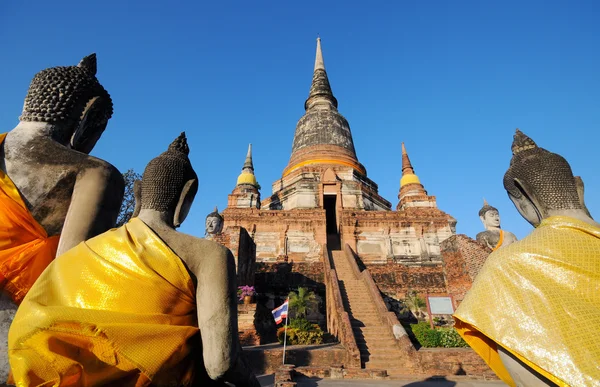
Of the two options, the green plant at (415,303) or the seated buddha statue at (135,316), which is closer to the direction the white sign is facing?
the seated buddha statue

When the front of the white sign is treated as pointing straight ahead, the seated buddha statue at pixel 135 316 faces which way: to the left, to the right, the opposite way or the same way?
the opposite way

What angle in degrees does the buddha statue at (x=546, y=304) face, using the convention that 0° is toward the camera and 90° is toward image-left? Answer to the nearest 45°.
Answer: approximately 135°

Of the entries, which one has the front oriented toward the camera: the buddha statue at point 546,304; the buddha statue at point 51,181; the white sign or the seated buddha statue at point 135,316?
the white sign

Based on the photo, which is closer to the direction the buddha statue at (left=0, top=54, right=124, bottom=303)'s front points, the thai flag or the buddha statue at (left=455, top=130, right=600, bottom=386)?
the thai flag

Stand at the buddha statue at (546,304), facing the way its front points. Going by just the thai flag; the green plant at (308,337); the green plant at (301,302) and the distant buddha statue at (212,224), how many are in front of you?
4

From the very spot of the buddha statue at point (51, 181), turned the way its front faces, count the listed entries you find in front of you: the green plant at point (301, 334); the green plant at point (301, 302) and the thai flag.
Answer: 3

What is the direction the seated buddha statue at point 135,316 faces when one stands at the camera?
facing away from the viewer and to the right of the viewer

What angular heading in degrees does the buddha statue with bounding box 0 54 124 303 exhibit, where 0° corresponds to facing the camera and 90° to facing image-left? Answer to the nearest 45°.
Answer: approximately 225°

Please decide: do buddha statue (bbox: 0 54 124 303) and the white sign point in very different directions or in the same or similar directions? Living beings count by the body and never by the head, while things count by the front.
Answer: very different directions

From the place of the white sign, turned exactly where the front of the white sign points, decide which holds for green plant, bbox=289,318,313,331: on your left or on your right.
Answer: on your right
